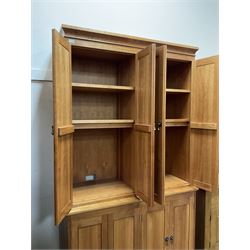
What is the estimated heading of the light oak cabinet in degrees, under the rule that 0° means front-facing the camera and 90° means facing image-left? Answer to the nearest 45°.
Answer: approximately 315°
